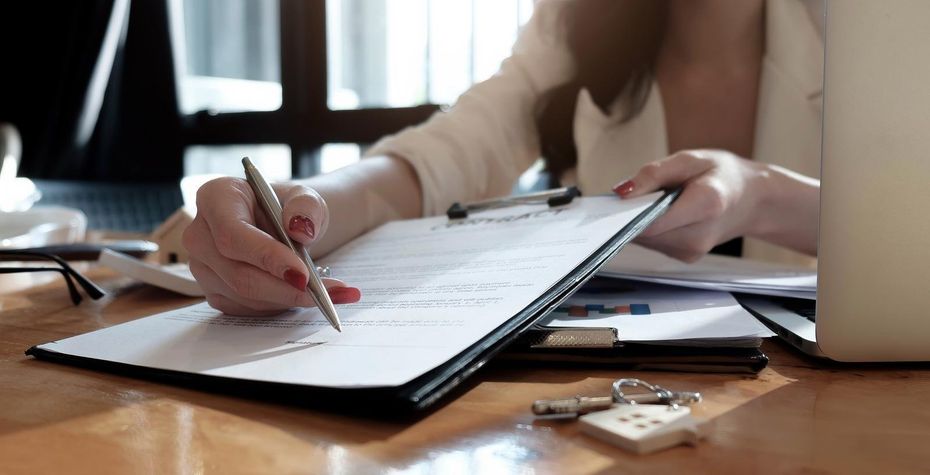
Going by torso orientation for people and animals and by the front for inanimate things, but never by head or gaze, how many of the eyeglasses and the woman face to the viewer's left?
1

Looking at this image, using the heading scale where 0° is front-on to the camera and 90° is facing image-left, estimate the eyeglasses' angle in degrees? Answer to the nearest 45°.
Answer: approximately 90°

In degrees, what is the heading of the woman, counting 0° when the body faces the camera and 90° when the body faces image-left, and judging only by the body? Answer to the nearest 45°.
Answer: approximately 0°

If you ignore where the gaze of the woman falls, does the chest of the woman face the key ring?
yes
